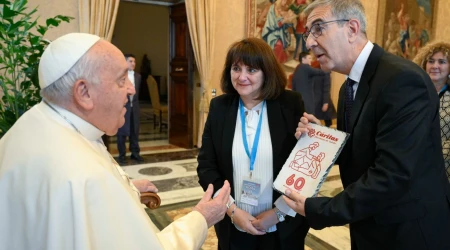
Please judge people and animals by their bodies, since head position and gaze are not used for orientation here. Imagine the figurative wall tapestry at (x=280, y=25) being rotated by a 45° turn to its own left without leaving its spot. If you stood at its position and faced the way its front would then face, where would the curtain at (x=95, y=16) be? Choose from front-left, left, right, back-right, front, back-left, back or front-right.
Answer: right

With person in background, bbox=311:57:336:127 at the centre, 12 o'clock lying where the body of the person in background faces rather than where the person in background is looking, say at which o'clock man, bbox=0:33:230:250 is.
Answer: The man is roughly at 9 o'clock from the person in background.

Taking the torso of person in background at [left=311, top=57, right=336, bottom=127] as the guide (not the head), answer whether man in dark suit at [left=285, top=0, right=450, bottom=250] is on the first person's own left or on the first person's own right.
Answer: on the first person's own left

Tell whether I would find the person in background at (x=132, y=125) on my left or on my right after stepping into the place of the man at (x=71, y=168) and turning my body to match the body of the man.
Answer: on my left

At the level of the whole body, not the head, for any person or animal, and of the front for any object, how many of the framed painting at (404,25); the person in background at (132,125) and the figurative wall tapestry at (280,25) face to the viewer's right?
0

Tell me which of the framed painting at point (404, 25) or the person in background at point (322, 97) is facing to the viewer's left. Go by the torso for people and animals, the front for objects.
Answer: the person in background

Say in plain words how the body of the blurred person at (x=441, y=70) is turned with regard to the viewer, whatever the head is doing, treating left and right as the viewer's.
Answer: facing the viewer and to the left of the viewer

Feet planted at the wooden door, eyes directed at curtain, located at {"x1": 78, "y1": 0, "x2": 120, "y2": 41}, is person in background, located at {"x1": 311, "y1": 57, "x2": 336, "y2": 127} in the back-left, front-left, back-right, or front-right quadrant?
back-left

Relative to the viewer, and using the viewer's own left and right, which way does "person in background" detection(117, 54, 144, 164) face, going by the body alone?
facing the viewer
